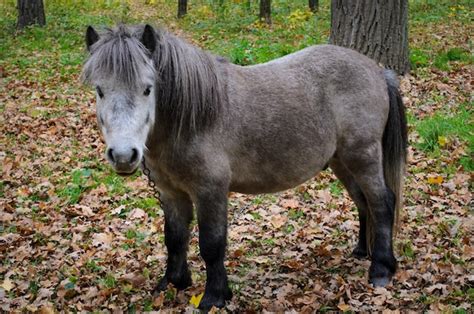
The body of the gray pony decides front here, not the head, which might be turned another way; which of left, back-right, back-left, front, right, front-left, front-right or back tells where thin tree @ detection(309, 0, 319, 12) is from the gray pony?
back-right

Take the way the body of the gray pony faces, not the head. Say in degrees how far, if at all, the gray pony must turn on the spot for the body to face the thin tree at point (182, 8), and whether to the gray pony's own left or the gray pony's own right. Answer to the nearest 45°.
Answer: approximately 135° to the gray pony's own right

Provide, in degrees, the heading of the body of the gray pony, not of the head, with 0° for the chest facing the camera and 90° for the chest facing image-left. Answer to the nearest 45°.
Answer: approximately 45°

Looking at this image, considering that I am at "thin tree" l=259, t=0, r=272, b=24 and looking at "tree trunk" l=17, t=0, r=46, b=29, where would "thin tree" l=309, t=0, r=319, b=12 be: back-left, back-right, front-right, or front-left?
back-right

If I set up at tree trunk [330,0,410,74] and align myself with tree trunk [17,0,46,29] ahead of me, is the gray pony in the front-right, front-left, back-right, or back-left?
back-left

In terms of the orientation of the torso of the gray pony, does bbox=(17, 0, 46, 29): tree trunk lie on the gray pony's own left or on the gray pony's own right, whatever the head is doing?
on the gray pony's own right
